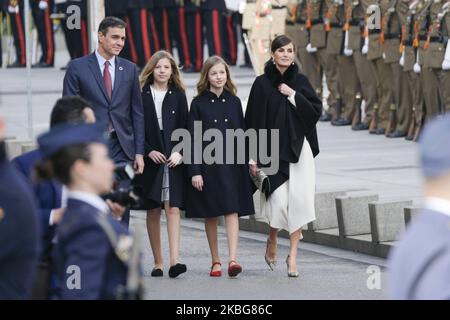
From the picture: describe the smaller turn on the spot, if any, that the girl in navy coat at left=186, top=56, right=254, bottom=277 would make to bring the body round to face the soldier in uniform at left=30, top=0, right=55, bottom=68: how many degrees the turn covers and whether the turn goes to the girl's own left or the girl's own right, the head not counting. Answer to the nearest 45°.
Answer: approximately 180°

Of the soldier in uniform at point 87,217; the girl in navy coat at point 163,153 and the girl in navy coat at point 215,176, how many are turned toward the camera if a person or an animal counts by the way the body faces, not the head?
2

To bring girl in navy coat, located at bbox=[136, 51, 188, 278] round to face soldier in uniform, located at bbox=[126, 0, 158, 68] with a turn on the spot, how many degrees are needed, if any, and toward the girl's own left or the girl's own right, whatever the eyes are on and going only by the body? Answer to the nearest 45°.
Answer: approximately 180°

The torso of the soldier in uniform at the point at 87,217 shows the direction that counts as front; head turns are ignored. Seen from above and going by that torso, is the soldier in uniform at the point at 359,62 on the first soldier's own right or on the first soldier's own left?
on the first soldier's own left

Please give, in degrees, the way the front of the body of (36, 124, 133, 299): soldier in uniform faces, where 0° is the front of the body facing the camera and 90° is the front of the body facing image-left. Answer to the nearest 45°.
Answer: approximately 270°

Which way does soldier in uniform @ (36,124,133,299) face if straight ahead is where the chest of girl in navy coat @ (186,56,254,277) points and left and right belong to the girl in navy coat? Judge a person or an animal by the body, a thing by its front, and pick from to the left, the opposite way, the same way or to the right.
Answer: to the left

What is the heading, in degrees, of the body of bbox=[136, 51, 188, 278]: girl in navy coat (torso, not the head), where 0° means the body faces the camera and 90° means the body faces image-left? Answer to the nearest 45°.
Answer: approximately 0°

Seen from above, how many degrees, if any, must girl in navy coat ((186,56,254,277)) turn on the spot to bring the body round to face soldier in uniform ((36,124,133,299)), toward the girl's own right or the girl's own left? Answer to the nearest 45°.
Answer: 0° — they already face them
